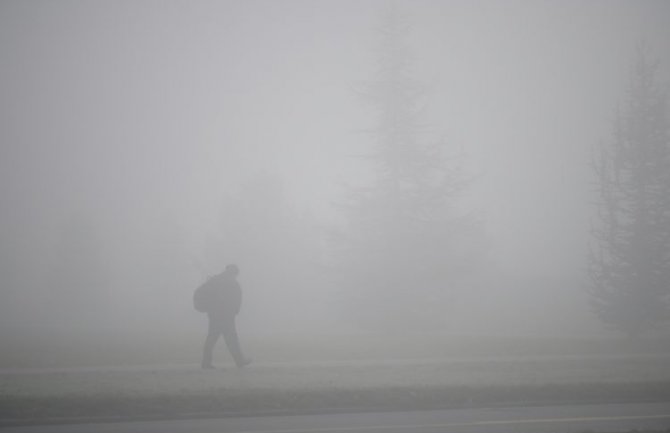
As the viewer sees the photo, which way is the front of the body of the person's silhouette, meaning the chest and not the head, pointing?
to the viewer's right

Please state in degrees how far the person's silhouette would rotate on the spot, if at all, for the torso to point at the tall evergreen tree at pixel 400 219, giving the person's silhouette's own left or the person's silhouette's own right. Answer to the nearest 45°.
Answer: approximately 45° to the person's silhouette's own left
